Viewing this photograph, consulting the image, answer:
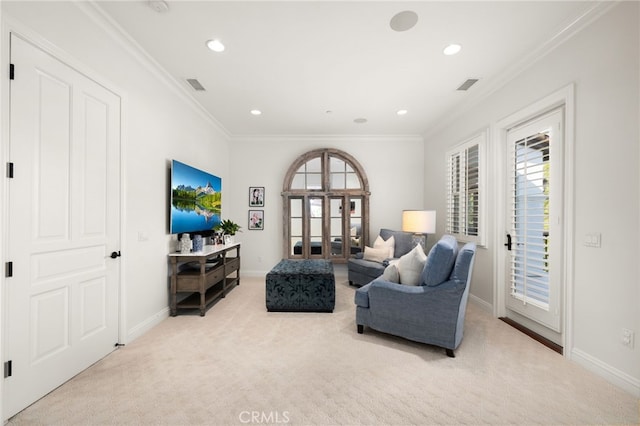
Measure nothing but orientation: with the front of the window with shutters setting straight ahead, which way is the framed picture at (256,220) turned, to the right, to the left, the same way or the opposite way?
to the left

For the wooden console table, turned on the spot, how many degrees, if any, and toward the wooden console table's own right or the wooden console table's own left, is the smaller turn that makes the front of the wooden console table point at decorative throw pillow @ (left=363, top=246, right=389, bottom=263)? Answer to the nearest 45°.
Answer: approximately 45° to the wooden console table's own left

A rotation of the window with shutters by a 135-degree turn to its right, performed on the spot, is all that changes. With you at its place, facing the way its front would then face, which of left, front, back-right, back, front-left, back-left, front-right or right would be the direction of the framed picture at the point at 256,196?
left

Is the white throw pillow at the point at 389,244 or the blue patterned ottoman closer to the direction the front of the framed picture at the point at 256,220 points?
the blue patterned ottoman

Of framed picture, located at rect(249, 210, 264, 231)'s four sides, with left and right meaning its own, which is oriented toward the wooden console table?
front

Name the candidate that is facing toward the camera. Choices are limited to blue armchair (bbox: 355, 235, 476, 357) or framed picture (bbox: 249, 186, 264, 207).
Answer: the framed picture

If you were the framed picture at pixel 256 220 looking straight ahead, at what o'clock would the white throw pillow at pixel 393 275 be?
The white throw pillow is roughly at 11 o'clock from the framed picture.

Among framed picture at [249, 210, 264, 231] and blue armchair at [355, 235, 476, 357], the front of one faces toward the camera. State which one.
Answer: the framed picture

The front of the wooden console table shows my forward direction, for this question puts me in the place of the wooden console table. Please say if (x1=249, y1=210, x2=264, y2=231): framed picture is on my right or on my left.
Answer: on my left

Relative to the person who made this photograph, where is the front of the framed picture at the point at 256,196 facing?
facing the viewer

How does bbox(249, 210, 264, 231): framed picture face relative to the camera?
toward the camera

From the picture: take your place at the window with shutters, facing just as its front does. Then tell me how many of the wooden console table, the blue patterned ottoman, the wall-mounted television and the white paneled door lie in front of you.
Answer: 4

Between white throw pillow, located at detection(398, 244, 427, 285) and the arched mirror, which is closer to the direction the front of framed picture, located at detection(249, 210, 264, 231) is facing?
the white throw pillow

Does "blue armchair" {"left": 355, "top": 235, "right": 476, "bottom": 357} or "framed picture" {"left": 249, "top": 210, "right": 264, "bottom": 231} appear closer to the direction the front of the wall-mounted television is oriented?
the blue armchair

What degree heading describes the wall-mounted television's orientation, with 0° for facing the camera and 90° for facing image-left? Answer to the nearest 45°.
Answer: approximately 315°
